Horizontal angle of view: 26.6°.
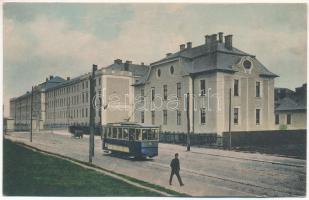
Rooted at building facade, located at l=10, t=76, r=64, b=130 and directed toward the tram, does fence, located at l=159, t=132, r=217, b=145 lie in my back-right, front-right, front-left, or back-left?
front-left
